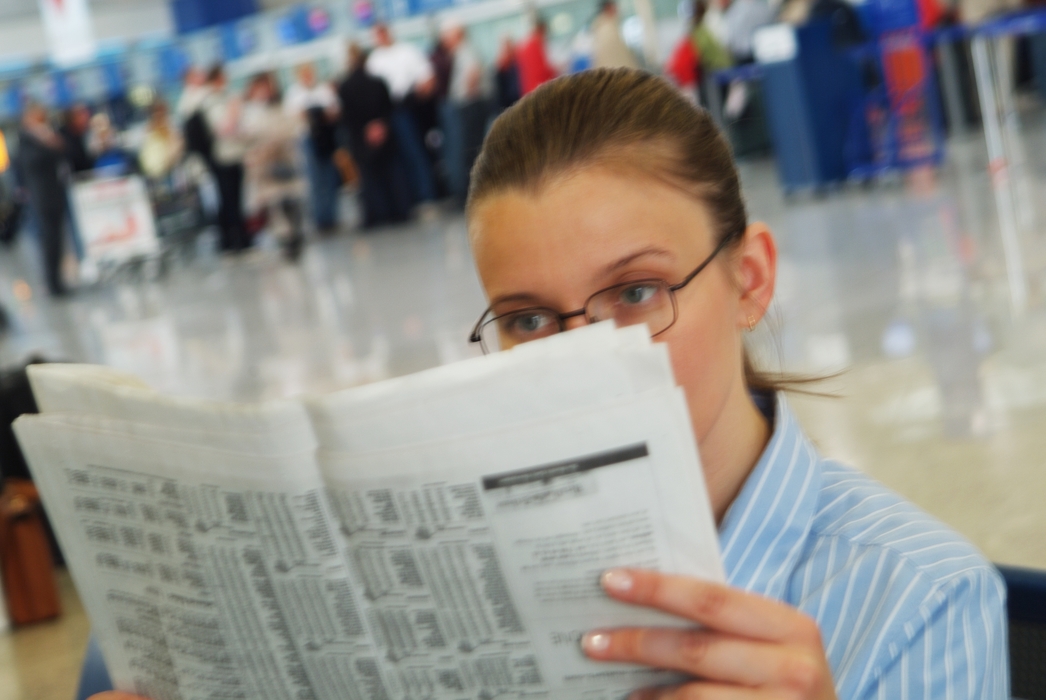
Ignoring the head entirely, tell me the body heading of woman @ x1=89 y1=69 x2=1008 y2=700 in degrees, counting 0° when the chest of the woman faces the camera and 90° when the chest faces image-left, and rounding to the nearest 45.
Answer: approximately 45°

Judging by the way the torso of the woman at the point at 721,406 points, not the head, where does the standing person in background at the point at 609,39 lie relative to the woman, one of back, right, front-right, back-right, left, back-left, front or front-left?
back-right

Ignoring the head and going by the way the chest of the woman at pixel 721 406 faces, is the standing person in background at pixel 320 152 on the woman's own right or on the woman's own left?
on the woman's own right

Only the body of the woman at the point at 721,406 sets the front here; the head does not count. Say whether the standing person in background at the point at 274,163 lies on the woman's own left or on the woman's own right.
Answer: on the woman's own right

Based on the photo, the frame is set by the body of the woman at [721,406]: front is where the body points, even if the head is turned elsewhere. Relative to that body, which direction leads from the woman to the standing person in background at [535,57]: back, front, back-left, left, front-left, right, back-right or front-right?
back-right

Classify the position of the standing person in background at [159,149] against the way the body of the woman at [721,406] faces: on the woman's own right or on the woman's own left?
on the woman's own right

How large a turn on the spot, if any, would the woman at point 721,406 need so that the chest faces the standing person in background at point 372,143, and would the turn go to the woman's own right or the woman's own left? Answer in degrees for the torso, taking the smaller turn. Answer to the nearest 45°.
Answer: approximately 135° to the woman's own right

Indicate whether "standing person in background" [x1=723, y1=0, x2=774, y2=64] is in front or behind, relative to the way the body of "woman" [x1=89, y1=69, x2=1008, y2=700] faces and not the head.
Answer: behind

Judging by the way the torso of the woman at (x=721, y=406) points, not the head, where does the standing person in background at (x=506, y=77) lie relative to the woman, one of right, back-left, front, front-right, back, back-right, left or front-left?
back-right

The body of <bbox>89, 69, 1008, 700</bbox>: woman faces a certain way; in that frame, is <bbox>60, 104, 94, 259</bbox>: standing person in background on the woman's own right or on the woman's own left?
on the woman's own right

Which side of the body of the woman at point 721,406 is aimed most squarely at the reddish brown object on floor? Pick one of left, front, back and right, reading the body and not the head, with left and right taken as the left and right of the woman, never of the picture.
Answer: right
